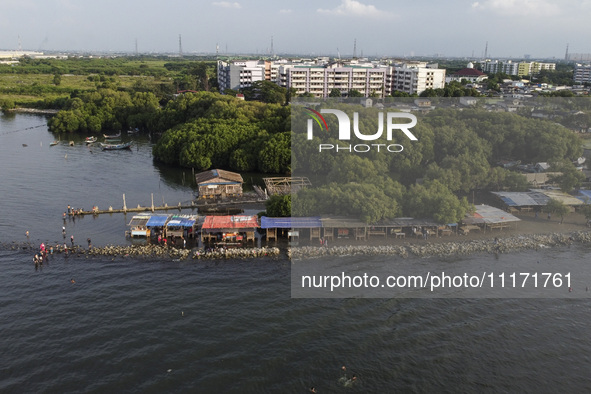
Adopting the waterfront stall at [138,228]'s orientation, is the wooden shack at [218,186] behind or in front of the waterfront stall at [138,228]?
behind

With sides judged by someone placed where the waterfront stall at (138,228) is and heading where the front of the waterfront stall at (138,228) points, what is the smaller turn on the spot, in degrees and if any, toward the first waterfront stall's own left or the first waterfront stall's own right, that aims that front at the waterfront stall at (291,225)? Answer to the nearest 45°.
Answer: approximately 90° to the first waterfront stall's own left

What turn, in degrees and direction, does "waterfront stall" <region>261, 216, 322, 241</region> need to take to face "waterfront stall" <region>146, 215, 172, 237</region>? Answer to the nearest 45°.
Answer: approximately 90° to its right

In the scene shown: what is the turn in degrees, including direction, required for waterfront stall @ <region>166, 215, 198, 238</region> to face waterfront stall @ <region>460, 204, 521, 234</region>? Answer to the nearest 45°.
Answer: approximately 90° to its left

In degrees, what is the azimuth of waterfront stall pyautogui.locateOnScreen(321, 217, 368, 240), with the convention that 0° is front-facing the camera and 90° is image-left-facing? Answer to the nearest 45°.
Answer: approximately 0°

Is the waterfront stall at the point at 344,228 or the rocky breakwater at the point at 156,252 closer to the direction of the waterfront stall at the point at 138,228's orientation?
the rocky breakwater

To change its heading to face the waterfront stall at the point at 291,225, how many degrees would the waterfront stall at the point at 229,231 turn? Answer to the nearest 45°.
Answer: approximately 90° to its left

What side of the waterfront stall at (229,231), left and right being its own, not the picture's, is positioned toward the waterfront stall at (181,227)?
right
